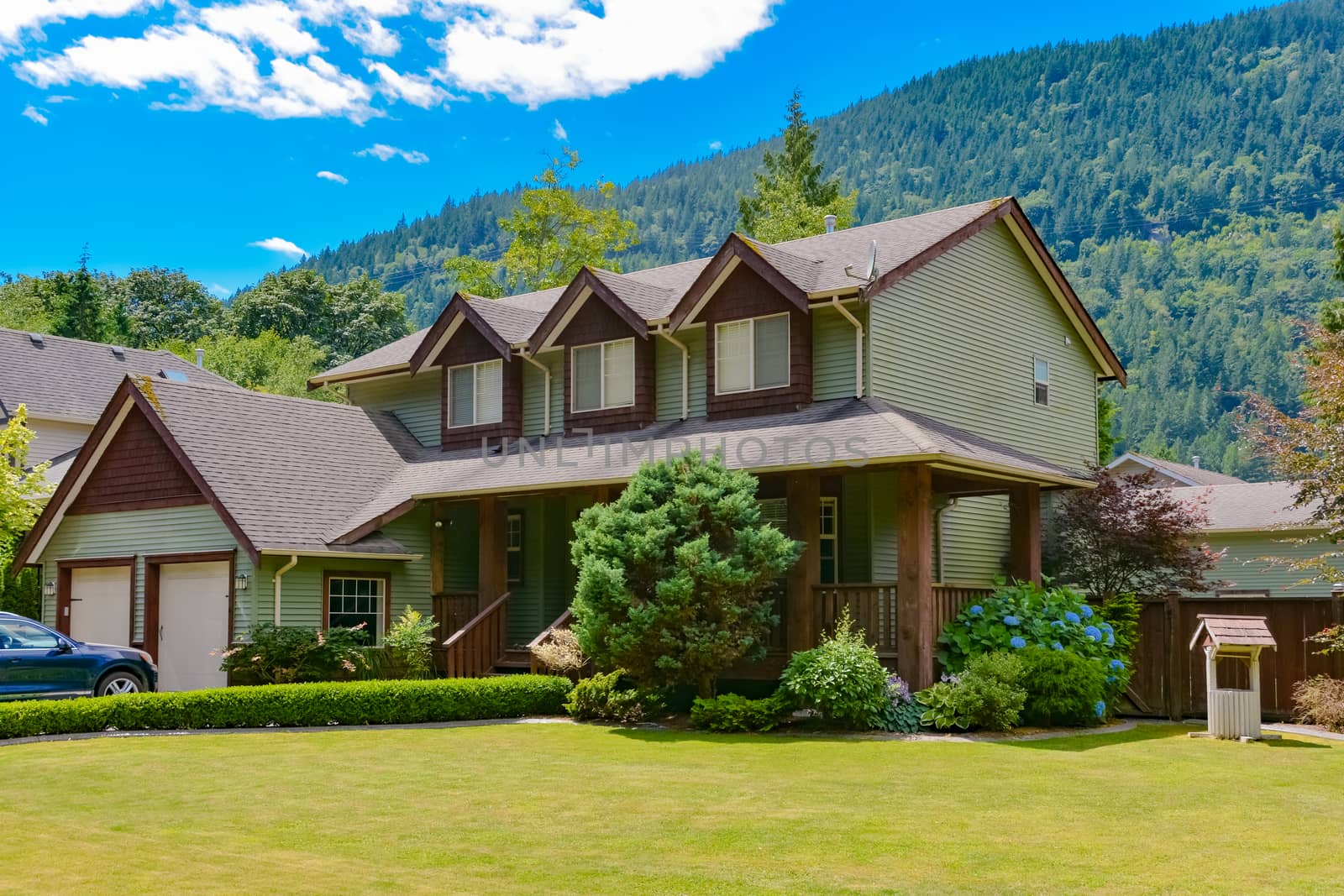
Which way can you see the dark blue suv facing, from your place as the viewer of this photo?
facing to the right of the viewer

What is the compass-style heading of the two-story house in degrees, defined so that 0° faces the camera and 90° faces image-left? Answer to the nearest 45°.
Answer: approximately 45°

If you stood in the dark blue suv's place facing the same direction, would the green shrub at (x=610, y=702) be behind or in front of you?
in front

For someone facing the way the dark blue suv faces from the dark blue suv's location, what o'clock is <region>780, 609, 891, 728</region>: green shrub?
The green shrub is roughly at 1 o'clock from the dark blue suv.

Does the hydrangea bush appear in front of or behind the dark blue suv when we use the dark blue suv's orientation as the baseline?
in front

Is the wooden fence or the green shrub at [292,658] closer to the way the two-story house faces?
the green shrub

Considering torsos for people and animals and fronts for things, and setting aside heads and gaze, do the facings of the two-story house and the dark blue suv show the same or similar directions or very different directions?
very different directions

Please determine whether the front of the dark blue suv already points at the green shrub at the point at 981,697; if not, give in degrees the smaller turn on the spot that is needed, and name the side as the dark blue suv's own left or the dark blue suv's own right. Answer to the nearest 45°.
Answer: approximately 45° to the dark blue suv's own right

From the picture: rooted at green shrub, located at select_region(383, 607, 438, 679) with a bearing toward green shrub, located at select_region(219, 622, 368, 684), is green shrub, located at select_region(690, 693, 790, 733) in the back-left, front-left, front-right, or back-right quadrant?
back-left

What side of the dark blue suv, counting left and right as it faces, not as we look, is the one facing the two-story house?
front

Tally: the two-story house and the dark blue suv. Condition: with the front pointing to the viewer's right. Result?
1

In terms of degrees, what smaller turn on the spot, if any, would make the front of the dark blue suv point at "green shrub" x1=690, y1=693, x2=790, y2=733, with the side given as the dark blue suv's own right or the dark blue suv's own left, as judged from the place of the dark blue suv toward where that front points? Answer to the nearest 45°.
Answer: approximately 45° to the dark blue suv's own right
